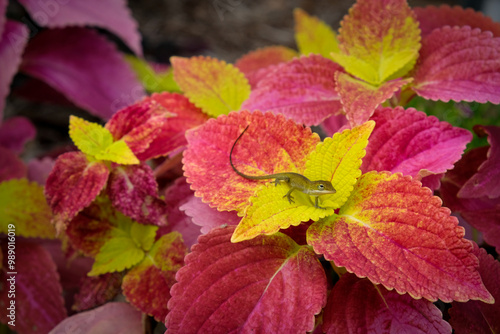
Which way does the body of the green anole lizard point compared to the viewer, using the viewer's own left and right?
facing to the right of the viewer

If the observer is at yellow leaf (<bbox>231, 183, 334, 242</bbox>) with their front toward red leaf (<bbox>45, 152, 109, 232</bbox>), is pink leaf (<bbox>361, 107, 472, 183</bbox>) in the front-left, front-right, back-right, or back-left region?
back-right

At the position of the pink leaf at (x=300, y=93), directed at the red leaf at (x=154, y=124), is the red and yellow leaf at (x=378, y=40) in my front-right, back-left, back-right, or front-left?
back-right
